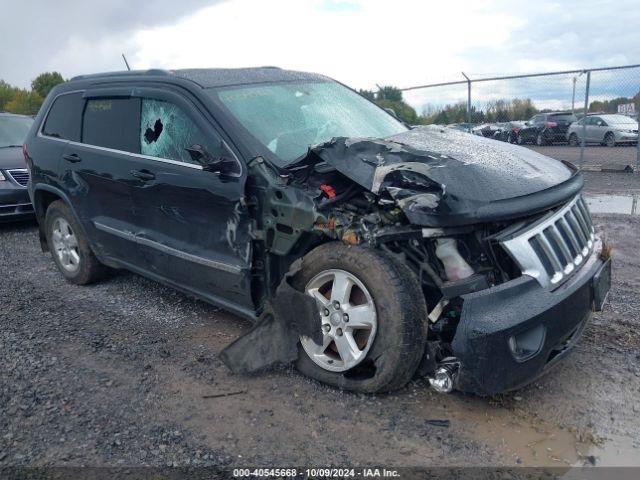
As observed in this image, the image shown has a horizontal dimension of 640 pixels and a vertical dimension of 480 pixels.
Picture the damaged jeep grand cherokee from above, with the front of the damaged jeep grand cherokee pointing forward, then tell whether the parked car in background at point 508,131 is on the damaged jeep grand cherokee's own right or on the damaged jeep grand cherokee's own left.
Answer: on the damaged jeep grand cherokee's own left

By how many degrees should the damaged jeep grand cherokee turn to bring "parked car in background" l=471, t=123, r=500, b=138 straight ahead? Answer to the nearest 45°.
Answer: approximately 135° to its left

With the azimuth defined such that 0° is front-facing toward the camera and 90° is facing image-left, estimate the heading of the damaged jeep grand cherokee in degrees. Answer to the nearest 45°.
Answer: approximately 315°

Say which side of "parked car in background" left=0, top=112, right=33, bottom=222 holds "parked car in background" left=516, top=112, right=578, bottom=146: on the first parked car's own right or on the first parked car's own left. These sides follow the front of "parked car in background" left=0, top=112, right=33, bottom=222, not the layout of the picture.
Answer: on the first parked car's own left

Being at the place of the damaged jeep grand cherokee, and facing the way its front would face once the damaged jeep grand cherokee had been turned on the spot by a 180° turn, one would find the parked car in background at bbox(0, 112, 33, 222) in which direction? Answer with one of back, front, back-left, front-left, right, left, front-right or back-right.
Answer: front

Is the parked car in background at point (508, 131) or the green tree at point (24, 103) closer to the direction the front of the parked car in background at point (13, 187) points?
the parked car in background

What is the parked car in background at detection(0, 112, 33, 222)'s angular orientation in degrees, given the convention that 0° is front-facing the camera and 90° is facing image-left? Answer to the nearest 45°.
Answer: approximately 315°

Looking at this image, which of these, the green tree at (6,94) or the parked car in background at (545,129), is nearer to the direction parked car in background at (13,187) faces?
the parked car in background

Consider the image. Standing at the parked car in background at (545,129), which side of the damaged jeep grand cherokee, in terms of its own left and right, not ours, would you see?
left

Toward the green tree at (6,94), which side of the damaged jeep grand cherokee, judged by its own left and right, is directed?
back

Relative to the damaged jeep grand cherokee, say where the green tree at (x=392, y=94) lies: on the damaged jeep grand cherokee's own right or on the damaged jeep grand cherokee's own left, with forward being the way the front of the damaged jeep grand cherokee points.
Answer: on the damaged jeep grand cherokee's own left

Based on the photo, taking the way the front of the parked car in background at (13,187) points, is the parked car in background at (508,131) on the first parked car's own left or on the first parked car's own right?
on the first parked car's own left
